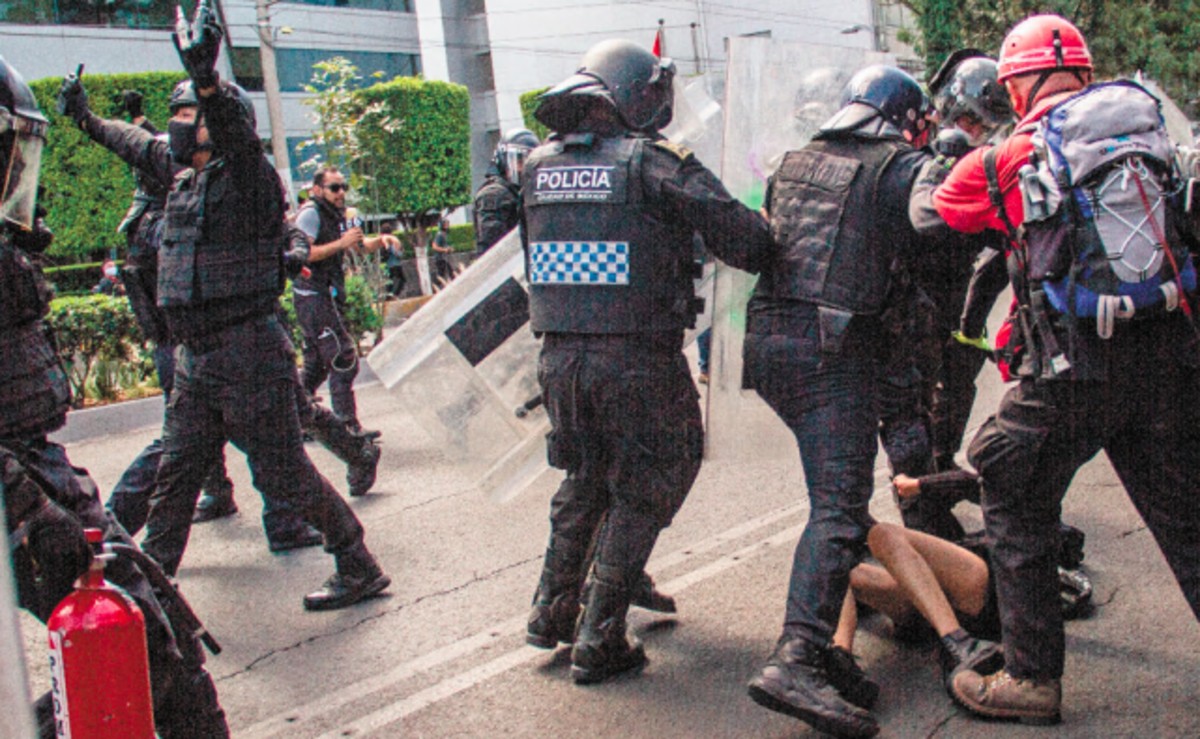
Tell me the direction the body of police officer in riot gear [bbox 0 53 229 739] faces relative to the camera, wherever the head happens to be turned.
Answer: to the viewer's right

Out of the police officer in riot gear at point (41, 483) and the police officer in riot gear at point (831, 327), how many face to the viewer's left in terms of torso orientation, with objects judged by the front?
0

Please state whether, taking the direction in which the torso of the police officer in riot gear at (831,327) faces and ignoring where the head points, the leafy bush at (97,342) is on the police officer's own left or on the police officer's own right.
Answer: on the police officer's own left

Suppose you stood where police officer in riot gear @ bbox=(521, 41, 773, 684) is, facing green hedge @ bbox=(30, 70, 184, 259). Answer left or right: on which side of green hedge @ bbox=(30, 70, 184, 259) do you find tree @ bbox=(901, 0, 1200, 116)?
right

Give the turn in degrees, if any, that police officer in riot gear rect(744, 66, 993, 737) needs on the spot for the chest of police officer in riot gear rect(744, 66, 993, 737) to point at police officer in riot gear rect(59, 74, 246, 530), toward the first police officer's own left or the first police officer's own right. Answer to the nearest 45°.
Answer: approximately 90° to the first police officer's own left

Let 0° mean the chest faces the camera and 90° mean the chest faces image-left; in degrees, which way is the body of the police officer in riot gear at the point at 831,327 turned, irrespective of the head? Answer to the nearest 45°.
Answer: approximately 225°

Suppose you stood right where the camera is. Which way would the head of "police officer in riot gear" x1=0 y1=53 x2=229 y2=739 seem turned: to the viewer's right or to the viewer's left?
to the viewer's right

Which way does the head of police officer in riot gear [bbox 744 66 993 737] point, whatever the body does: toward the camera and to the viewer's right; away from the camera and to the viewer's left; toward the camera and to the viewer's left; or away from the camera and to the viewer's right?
away from the camera and to the viewer's right

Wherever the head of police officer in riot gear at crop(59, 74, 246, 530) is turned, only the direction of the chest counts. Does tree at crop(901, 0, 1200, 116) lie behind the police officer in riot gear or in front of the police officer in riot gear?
behind

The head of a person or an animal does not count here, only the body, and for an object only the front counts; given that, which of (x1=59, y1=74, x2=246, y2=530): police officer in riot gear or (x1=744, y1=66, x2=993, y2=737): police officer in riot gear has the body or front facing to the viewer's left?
(x1=59, y1=74, x2=246, y2=530): police officer in riot gear

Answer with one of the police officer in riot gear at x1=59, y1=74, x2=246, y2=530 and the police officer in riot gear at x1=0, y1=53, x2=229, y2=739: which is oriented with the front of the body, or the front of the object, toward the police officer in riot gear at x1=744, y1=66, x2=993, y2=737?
the police officer in riot gear at x1=0, y1=53, x2=229, y2=739

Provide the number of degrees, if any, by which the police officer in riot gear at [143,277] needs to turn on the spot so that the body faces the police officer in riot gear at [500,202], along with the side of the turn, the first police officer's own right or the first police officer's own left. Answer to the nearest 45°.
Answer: approximately 180°

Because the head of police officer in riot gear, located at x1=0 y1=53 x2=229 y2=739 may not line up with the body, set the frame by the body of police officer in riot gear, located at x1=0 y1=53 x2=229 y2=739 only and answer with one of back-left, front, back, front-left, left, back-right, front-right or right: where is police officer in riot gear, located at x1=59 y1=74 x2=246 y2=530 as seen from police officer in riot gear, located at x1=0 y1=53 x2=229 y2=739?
left

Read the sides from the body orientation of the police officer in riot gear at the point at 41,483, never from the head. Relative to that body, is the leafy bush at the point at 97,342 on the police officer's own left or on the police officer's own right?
on the police officer's own left
